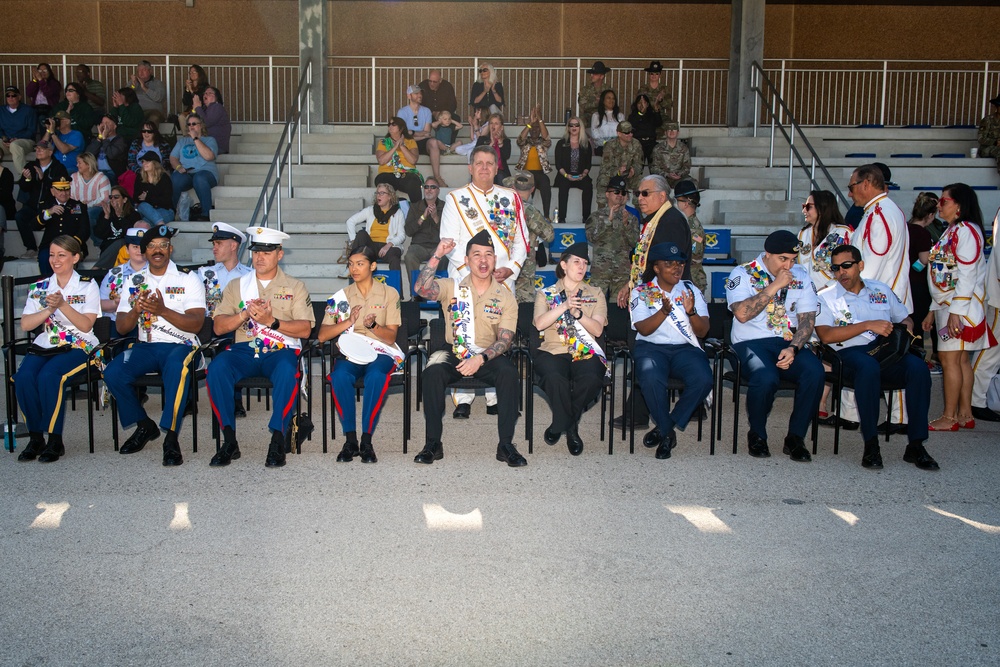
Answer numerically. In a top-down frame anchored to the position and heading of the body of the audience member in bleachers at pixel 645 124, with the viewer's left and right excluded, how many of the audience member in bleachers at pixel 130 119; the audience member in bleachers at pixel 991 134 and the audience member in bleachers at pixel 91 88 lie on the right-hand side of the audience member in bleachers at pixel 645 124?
2

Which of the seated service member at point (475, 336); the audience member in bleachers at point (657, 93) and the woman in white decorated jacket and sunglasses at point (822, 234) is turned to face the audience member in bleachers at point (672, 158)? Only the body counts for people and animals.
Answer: the audience member in bleachers at point (657, 93)

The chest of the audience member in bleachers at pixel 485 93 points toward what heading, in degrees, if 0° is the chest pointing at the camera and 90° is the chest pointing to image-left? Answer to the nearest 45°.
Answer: approximately 0°

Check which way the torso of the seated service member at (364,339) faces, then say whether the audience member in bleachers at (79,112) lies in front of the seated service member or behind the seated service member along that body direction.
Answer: behind

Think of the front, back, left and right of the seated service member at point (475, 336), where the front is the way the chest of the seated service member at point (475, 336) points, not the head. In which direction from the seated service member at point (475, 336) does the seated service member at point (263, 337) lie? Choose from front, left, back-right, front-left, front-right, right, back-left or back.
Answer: right

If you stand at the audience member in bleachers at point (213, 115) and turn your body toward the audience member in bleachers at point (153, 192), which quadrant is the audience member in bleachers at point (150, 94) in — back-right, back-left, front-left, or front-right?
back-right

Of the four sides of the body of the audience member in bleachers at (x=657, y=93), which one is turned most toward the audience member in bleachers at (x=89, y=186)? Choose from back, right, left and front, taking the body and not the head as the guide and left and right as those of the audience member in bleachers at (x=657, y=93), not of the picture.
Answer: right

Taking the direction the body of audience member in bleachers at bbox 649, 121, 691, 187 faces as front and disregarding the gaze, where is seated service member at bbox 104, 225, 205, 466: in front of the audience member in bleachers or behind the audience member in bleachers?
in front

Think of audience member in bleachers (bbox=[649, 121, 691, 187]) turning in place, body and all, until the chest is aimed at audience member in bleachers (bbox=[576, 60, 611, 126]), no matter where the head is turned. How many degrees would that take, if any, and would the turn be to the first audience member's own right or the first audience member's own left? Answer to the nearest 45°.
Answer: approximately 135° to the first audience member's own right

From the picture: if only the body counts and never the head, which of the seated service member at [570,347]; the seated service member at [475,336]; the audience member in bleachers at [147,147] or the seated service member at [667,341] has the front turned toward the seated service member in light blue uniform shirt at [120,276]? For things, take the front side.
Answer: the audience member in bleachers at [147,147]

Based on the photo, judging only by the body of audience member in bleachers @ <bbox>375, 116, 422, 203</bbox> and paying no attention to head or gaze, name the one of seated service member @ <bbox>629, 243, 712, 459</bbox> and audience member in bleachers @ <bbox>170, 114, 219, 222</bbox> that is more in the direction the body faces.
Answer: the seated service member

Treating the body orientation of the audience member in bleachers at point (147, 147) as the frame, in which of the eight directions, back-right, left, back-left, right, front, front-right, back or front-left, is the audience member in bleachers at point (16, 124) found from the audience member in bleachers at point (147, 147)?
back-right

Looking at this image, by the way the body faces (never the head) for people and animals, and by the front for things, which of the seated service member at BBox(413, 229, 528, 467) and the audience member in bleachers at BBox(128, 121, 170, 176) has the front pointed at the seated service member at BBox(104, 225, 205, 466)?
the audience member in bleachers
